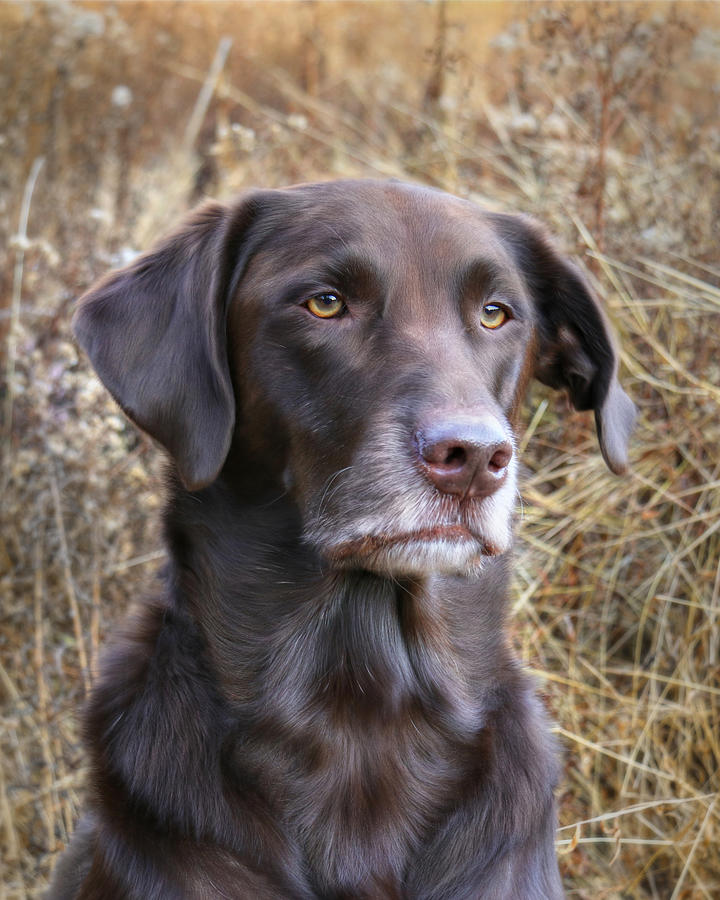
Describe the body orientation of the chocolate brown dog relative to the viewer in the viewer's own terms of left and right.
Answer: facing the viewer and to the right of the viewer
